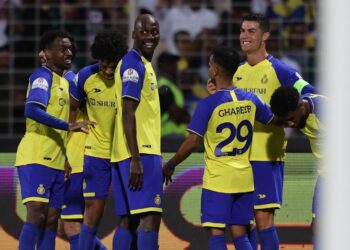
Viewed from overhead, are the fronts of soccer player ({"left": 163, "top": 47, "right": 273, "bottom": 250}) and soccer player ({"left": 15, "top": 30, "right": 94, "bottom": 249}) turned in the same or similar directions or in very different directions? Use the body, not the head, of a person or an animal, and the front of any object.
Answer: very different directions

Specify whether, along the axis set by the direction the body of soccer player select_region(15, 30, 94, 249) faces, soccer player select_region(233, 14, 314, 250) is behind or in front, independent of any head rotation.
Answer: in front

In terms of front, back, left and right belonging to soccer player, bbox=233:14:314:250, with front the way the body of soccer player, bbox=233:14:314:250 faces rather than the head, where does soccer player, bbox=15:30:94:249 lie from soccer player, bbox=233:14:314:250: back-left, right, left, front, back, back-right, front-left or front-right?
front-right

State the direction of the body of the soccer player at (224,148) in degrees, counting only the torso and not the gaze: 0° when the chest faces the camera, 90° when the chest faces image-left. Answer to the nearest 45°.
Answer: approximately 135°

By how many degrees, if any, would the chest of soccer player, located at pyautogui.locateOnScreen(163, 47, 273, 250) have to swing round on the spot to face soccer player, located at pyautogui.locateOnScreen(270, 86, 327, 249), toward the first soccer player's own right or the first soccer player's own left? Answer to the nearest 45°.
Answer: approximately 135° to the first soccer player's own right

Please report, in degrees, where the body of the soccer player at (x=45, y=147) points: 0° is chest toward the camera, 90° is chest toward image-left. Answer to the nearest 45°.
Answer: approximately 315°
